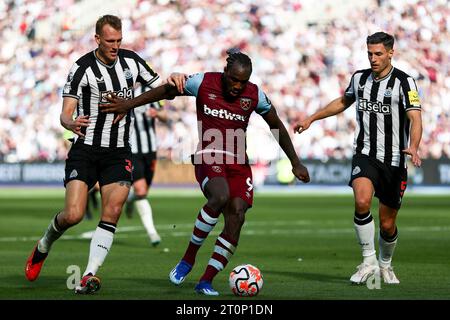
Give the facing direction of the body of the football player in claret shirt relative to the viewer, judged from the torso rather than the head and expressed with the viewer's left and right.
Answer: facing the viewer
